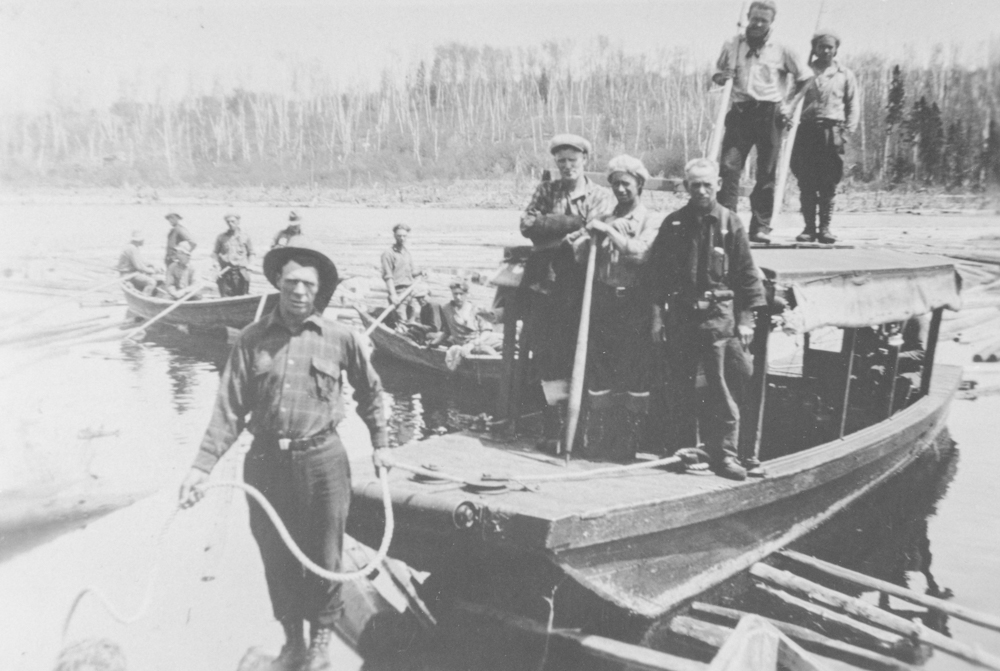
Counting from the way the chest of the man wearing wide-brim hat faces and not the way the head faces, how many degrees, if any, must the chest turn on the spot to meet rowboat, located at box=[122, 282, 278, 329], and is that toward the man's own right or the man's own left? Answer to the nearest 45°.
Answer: approximately 180°

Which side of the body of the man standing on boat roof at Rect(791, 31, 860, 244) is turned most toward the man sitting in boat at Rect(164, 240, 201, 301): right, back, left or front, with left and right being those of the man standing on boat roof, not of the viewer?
right

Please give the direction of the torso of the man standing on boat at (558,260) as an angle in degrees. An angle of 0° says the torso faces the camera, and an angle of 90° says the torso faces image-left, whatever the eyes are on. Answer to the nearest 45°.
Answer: approximately 0°

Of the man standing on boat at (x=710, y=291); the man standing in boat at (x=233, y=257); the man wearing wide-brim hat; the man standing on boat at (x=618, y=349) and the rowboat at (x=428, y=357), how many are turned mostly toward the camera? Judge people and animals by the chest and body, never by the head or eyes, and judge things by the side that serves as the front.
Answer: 4

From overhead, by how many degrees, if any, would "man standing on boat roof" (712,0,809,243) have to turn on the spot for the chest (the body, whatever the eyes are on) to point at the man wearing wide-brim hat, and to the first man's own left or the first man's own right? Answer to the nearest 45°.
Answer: approximately 45° to the first man's own right

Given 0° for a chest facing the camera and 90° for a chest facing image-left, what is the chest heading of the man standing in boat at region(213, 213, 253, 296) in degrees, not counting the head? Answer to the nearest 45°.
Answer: approximately 0°
